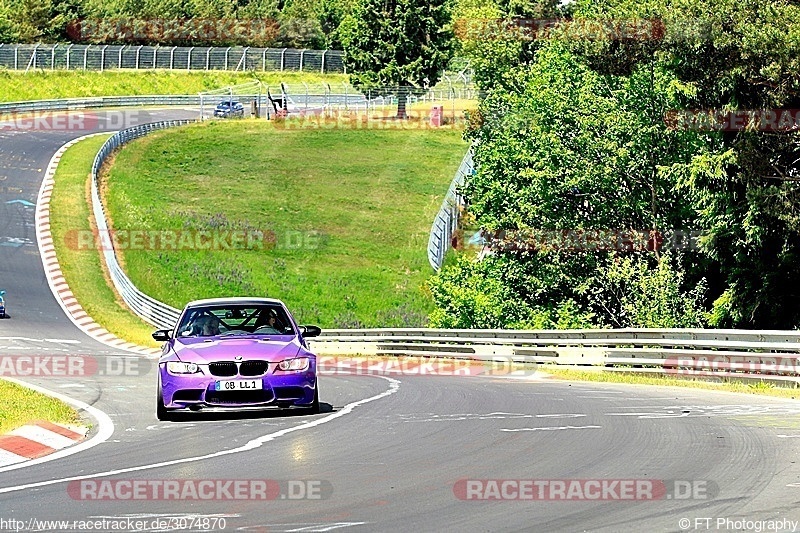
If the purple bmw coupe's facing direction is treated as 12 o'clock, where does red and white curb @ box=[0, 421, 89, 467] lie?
The red and white curb is roughly at 2 o'clock from the purple bmw coupe.

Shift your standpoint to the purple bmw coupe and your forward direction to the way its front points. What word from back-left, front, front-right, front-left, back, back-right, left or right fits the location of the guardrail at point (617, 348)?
back-left

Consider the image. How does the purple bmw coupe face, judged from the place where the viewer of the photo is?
facing the viewer
